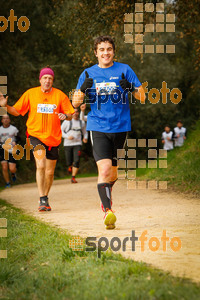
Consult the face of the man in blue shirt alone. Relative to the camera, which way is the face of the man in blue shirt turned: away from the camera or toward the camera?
toward the camera

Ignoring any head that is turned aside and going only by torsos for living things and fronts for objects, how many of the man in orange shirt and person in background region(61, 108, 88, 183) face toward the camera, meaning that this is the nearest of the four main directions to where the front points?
2

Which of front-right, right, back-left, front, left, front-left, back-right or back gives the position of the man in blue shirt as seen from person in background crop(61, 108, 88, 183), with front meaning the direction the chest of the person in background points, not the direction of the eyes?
front

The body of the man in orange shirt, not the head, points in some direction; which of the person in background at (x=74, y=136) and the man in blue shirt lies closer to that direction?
the man in blue shirt

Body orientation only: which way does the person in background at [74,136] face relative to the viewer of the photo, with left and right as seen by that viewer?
facing the viewer

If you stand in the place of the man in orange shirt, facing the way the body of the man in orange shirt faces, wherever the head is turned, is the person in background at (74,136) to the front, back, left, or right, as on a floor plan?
back

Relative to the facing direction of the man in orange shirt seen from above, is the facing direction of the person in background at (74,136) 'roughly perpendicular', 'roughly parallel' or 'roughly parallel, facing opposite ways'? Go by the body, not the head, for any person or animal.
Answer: roughly parallel

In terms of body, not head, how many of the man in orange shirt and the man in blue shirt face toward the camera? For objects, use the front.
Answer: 2

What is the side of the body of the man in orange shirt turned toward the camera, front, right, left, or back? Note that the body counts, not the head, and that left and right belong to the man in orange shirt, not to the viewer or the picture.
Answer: front

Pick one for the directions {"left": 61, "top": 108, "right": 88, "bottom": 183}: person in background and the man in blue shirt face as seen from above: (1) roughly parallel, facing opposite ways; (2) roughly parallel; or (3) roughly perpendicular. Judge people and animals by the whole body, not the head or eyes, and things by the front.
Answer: roughly parallel
